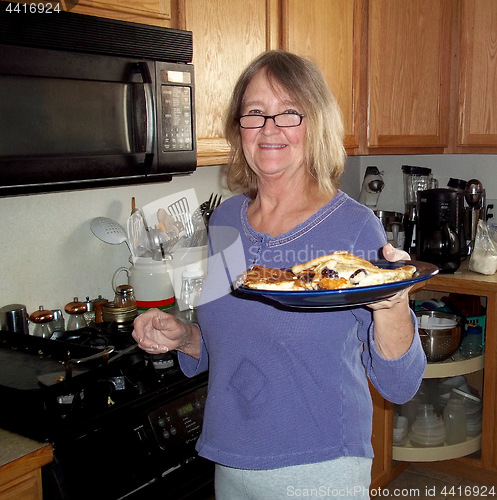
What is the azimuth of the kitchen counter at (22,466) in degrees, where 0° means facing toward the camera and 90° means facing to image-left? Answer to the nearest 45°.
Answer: approximately 315°

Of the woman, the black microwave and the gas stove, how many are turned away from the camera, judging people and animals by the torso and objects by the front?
0

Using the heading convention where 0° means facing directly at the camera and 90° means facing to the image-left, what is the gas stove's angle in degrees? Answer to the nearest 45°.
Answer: approximately 315°

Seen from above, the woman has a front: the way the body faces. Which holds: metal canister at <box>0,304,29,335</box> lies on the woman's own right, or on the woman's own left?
on the woman's own right

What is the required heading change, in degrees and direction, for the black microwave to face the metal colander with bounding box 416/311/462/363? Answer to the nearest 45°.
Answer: approximately 90° to its left

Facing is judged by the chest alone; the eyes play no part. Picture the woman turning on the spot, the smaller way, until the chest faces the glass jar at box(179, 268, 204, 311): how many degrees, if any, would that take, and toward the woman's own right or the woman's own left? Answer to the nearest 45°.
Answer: approximately 135° to the woman's own right

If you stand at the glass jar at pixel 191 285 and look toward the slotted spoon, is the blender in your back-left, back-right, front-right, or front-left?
back-right

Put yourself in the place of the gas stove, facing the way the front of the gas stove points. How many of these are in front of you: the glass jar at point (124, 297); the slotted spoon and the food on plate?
1

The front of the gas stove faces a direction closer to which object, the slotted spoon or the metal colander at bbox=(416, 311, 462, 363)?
the metal colander

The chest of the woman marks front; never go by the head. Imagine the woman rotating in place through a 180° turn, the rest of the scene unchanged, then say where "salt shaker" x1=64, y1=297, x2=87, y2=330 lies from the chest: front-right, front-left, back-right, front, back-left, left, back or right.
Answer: left

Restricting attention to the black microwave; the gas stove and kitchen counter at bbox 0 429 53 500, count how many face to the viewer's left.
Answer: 0

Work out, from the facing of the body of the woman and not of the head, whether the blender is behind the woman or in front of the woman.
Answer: behind

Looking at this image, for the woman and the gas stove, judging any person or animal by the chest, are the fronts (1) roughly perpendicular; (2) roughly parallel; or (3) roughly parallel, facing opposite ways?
roughly perpendicular

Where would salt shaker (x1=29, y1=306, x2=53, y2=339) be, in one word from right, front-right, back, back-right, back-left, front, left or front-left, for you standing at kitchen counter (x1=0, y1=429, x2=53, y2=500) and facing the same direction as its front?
back-left

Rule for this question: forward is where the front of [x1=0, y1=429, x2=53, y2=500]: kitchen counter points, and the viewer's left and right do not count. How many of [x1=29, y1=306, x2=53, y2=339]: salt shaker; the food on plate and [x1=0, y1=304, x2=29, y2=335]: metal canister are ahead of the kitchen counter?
1
